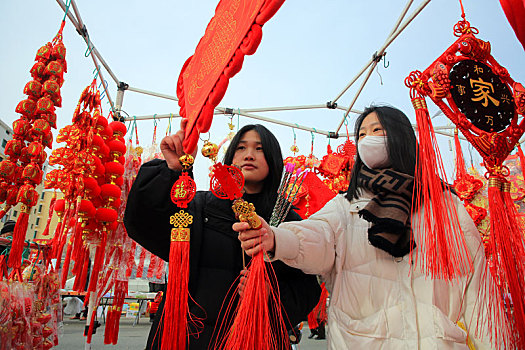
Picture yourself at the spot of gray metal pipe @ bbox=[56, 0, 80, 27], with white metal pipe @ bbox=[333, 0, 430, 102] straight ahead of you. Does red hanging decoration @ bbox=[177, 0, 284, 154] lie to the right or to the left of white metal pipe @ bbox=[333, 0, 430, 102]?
right

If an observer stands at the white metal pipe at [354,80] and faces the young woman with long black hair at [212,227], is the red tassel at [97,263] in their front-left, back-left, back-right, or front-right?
front-right

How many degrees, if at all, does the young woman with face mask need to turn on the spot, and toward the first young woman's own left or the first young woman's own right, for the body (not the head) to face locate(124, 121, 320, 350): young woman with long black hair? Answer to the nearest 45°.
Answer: approximately 45° to the first young woman's own right

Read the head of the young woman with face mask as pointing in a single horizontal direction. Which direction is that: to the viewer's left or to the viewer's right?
to the viewer's left

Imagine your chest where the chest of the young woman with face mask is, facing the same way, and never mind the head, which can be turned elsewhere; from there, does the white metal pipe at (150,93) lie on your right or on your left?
on your right

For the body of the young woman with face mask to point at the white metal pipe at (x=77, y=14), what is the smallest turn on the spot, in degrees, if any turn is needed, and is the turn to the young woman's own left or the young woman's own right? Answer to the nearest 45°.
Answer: approximately 45° to the young woman's own right

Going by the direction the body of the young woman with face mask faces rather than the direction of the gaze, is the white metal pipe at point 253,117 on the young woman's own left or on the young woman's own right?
on the young woman's own right

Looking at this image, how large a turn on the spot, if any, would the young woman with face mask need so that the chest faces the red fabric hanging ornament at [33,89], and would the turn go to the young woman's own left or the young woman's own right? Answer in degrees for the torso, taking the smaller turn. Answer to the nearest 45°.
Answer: approximately 45° to the young woman's own right

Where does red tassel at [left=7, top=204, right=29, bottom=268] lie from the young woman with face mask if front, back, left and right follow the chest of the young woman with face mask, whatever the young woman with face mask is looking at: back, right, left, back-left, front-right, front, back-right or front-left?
front-right

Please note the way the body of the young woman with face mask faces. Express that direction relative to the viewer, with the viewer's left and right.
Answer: facing the viewer and to the left of the viewer
